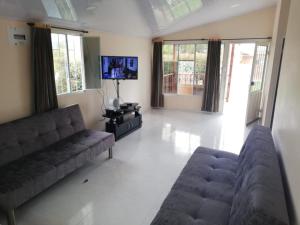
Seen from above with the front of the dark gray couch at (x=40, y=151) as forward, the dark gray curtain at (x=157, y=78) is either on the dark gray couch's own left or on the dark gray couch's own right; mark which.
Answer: on the dark gray couch's own left

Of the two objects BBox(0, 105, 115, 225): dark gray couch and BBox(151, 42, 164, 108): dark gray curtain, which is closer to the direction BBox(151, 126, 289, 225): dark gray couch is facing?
the dark gray couch

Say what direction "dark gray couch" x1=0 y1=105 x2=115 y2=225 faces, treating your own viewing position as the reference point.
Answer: facing the viewer and to the right of the viewer

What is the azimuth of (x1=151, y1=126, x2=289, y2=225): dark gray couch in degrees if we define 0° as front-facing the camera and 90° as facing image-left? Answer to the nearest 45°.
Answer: approximately 90°

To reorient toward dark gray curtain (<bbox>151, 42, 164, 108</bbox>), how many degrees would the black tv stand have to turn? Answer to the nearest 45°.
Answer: approximately 90° to its left

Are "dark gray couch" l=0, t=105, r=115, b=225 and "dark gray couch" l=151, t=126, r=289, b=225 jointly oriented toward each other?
yes

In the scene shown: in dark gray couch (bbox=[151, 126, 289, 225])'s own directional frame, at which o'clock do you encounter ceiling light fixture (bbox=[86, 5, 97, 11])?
The ceiling light fixture is roughly at 1 o'clock from the dark gray couch.

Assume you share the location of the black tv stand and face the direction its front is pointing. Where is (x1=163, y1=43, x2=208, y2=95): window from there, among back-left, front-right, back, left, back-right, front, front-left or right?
left

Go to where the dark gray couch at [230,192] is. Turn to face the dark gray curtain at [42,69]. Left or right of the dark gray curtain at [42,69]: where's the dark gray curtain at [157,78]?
right

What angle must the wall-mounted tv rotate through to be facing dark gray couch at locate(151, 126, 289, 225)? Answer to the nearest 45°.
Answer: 0° — it already faces it

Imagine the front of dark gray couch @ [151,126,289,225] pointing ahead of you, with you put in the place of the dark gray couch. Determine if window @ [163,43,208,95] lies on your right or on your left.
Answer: on your right

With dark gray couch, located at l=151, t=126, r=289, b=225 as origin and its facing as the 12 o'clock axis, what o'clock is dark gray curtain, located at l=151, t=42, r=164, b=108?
The dark gray curtain is roughly at 2 o'clock from the dark gray couch.

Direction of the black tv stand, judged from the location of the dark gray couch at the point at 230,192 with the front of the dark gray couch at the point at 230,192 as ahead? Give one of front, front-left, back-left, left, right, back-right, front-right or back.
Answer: front-right

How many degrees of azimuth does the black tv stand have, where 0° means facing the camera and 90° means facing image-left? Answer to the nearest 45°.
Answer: approximately 315°

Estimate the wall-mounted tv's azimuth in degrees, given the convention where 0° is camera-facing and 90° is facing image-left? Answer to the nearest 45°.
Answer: approximately 0°
